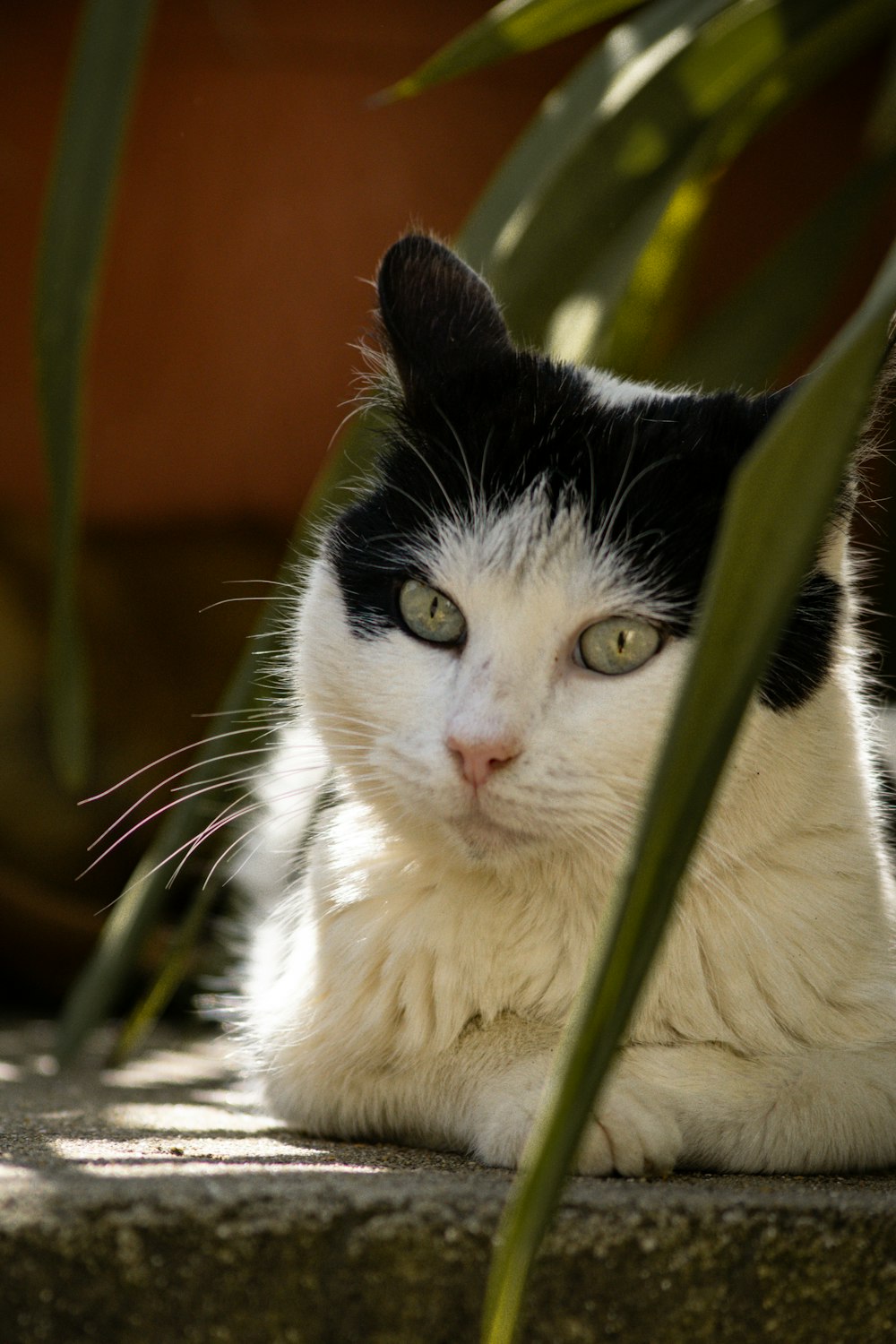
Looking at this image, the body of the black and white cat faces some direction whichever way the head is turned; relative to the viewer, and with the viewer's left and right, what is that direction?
facing the viewer and to the left of the viewer
